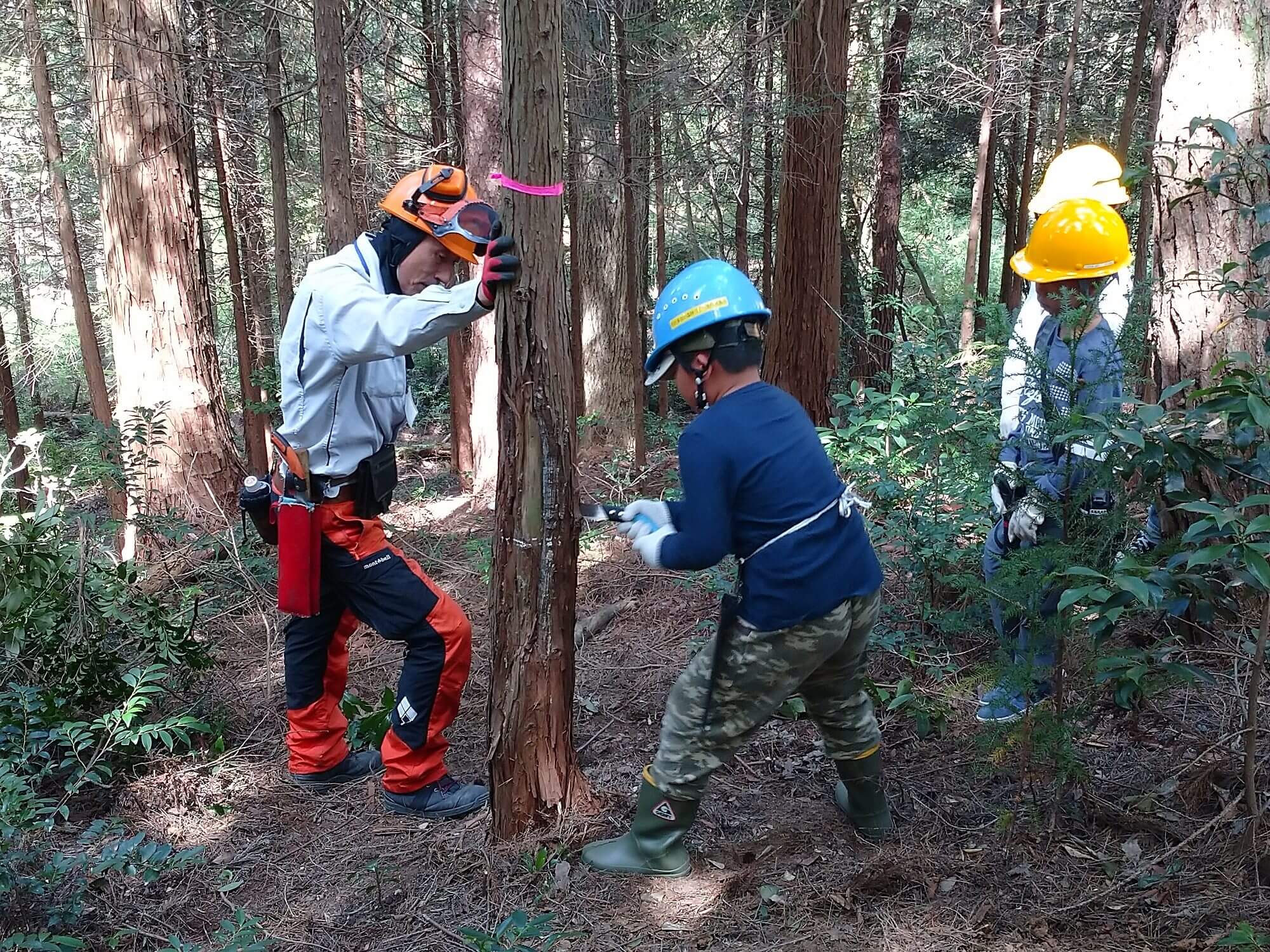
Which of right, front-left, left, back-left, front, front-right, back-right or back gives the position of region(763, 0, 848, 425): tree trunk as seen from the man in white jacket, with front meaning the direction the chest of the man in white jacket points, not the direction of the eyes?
front-left

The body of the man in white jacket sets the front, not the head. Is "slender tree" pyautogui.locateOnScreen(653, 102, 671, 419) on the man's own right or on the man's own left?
on the man's own left

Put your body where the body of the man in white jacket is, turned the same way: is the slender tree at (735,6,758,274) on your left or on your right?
on your left

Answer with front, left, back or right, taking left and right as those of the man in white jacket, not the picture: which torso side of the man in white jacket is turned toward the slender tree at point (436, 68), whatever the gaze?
left

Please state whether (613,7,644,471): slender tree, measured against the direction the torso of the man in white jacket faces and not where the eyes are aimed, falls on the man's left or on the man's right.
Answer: on the man's left

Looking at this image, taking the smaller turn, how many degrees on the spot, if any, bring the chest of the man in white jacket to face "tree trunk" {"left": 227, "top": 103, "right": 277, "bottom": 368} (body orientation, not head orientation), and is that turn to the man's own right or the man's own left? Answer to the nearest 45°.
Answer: approximately 90° to the man's own left

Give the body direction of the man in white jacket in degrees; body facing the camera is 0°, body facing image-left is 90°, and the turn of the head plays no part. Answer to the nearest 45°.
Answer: approximately 270°

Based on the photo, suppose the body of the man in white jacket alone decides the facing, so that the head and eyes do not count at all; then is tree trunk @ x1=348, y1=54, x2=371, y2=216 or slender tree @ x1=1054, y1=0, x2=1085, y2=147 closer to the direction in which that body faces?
the slender tree

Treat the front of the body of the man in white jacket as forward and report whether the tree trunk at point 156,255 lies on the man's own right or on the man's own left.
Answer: on the man's own left

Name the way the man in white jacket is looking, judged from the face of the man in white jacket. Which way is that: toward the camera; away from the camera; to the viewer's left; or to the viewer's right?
to the viewer's right

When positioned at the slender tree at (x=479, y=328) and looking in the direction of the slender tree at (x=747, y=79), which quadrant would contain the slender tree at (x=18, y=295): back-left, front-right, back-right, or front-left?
front-left

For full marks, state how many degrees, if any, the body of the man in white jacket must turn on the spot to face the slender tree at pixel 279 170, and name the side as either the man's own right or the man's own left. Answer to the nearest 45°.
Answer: approximately 90° to the man's own left

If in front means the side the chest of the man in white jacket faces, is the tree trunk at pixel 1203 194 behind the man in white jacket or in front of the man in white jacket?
in front
